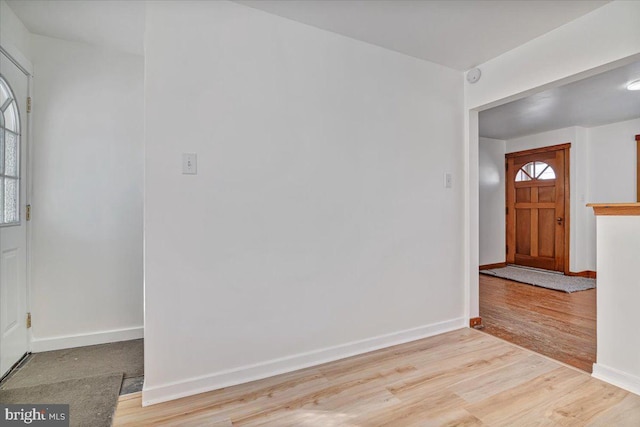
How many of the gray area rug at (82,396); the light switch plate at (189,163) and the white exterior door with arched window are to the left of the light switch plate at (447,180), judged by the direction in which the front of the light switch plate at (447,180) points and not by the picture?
0

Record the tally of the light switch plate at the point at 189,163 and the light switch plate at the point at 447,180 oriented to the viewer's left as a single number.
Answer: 0

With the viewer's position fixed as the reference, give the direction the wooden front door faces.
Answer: facing the viewer and to the left of the viewer

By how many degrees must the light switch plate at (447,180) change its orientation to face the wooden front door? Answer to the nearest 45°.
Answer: approximately 135° to its left

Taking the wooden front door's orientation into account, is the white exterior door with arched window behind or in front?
in front

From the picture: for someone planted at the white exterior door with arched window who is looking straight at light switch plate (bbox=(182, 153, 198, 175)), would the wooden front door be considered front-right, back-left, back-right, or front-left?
front-left

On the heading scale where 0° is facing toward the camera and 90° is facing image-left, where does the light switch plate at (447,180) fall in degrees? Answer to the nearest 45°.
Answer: approximately 315°

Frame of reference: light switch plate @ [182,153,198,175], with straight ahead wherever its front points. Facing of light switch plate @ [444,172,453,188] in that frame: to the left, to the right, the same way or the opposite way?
the same way

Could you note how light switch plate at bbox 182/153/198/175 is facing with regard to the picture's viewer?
facing the viewer

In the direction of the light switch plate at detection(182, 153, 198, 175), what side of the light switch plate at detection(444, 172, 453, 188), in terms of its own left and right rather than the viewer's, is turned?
right

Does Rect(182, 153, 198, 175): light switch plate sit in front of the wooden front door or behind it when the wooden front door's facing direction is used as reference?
in front
